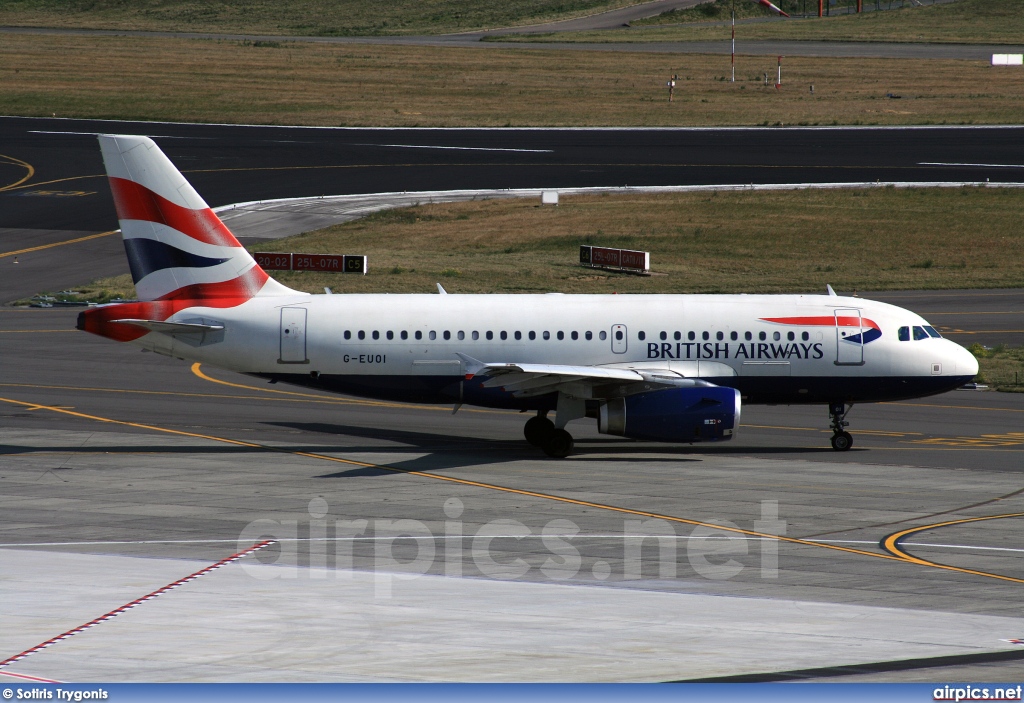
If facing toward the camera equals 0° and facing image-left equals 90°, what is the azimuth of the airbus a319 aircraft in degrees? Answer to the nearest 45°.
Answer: approximately 270°
